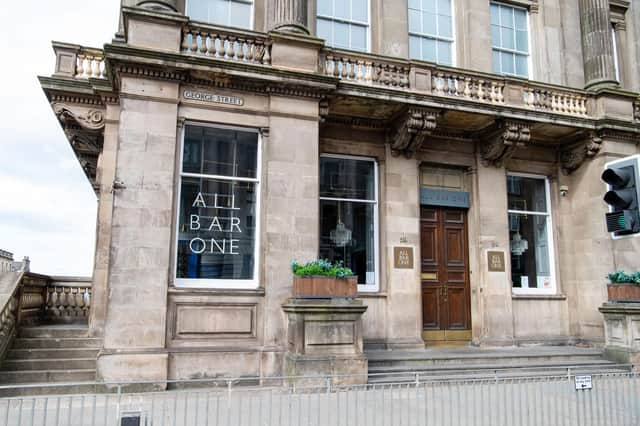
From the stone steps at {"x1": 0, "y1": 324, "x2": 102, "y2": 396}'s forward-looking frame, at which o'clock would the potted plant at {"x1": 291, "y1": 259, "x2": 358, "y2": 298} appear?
The potted plant is roughly at 10 o'clock from the stone steps.

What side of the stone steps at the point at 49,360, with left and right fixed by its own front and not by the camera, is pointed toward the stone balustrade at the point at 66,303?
back

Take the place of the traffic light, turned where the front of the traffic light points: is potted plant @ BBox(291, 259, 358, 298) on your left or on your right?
on your right

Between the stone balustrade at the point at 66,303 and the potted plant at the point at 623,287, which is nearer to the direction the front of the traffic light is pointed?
the stone balustrade

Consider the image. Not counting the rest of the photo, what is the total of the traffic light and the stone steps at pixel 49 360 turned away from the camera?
0

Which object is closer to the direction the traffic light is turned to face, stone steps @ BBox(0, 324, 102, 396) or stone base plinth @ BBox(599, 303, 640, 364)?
the stone steps

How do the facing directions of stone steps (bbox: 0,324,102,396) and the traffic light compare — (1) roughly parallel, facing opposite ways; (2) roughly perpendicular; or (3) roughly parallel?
roughly perpendicular

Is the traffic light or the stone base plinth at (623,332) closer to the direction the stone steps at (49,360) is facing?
the traffic light

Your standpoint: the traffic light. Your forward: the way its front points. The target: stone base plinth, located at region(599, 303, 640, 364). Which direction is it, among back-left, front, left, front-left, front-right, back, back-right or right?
back-right

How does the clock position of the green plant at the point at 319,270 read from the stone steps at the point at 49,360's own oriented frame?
The green plant is roughly at 10 o'clock from the stone steps.

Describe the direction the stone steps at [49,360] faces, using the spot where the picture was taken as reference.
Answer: facing the viewer

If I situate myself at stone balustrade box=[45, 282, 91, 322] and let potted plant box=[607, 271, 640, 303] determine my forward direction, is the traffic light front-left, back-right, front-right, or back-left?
front-right

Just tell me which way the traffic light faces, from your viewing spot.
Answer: facing the viewer and to the left of the viewer

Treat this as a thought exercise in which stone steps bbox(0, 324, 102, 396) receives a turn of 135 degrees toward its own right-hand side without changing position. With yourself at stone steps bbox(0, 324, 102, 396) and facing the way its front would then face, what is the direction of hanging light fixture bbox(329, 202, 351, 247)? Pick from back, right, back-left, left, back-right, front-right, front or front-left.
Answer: back-right
